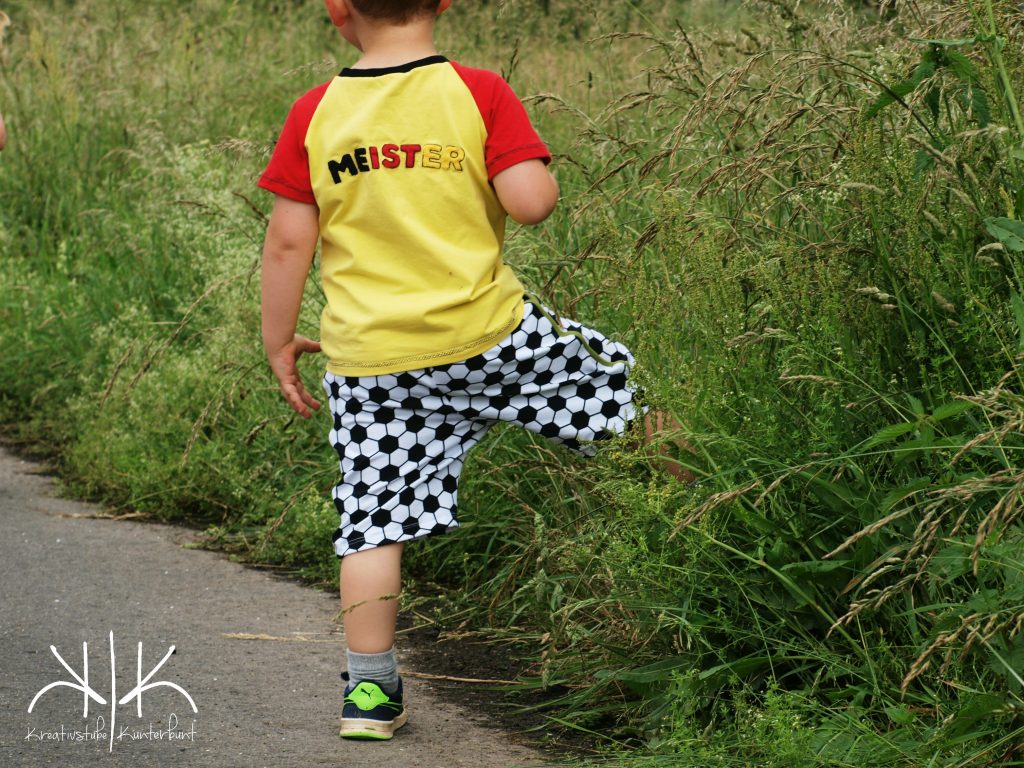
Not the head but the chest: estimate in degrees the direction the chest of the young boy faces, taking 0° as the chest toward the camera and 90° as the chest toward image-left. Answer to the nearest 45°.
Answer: approximately 180°
